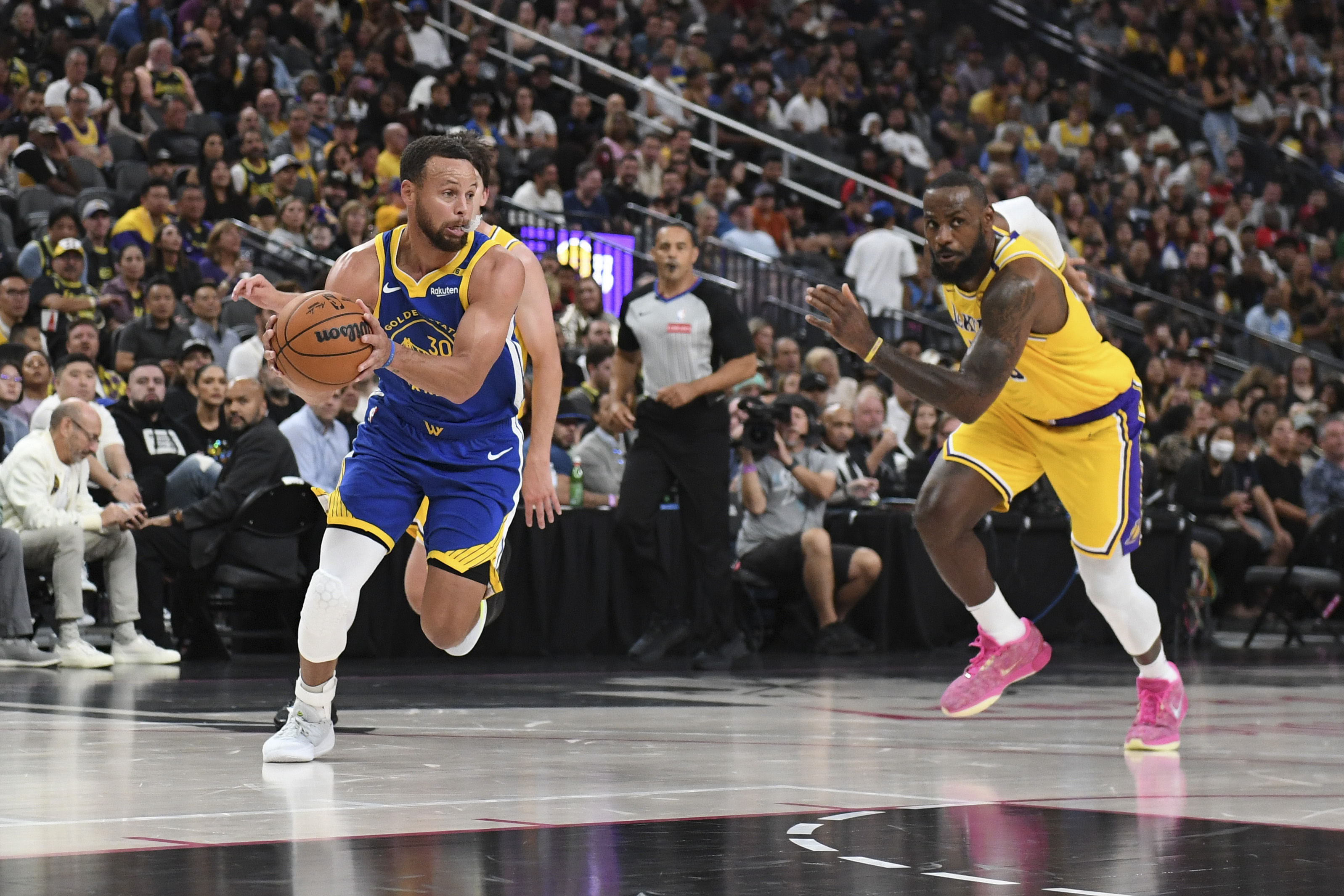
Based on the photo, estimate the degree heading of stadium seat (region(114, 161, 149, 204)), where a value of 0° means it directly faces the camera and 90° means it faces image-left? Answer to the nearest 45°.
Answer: approximately 315°

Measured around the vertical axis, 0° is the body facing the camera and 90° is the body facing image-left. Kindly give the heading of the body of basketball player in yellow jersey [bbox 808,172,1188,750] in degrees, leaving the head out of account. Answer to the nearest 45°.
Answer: approximately 45°

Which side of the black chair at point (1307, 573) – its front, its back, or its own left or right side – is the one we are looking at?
left

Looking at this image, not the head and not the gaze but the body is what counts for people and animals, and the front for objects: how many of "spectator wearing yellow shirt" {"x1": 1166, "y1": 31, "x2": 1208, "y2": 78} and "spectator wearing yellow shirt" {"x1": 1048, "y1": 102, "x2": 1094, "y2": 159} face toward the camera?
2

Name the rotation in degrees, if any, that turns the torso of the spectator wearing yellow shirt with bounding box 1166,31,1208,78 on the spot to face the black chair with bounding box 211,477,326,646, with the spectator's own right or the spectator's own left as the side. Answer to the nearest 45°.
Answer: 0° — they already face it

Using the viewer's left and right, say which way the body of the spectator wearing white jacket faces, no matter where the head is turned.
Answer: facing the viewer and to the right of the viewer

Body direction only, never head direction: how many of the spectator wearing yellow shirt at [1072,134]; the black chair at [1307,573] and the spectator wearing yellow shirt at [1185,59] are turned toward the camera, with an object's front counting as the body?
2

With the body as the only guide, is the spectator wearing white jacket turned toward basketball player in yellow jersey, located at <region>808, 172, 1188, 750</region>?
yes

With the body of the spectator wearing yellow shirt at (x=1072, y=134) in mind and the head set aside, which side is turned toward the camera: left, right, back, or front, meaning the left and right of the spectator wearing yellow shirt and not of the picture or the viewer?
front

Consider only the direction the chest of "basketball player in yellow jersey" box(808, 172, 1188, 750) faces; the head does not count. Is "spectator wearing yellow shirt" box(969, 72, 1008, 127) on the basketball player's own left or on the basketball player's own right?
on the basketball player's own right

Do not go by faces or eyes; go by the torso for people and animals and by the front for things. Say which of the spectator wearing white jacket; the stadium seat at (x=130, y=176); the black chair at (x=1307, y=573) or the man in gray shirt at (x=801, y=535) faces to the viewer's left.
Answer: the black chair

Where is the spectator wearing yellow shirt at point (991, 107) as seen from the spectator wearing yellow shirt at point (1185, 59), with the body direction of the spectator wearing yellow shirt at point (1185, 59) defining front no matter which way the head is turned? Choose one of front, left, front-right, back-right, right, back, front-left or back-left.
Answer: front-right

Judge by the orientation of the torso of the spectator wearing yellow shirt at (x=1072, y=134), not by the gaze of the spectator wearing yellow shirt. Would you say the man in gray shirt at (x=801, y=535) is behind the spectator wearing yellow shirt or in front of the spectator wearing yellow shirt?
in front

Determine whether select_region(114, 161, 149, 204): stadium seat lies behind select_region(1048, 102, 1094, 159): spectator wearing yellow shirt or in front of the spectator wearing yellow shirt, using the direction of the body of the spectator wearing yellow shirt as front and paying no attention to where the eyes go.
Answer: in front
